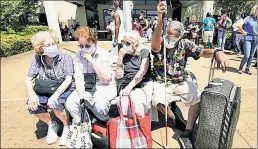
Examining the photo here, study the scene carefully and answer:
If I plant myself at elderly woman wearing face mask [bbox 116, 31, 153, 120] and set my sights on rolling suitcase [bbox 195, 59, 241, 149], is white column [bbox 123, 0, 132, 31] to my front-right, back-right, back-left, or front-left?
back-left

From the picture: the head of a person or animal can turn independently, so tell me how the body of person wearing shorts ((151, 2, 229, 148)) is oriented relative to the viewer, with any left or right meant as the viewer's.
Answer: facing the viewer

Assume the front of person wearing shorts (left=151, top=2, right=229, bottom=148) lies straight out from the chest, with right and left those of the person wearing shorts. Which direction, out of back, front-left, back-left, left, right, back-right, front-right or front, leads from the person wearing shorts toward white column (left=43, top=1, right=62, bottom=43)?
back-right

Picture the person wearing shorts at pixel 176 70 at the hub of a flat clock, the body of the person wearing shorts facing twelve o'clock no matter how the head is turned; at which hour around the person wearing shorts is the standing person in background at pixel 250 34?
The standing person in background is roughly at 7 o'clock from the person wearing shorts.

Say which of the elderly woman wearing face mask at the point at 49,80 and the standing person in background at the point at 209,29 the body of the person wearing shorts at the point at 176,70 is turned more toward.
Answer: the elderly woman wearing face mask

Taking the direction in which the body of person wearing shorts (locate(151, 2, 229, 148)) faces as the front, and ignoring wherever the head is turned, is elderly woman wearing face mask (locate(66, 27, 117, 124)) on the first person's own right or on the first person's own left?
on the first person's own right

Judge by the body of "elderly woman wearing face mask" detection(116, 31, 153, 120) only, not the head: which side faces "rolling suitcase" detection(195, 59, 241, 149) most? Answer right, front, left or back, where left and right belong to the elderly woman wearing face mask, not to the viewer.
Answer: left

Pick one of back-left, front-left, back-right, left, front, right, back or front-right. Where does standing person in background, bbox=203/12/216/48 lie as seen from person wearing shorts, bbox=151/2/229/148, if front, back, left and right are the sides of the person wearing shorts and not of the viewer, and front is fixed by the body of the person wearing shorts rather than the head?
back

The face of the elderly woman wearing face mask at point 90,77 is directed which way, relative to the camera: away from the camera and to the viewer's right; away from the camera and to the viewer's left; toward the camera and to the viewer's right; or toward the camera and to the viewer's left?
toward the camera and to the viewer's left

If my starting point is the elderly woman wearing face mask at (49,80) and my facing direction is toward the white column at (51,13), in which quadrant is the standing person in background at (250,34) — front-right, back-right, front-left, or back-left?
front-right

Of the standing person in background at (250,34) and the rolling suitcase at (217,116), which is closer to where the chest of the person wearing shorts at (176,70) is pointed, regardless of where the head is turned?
the rolling suitcase
